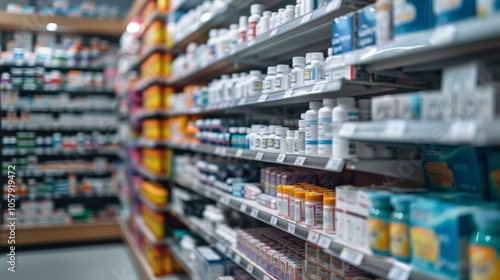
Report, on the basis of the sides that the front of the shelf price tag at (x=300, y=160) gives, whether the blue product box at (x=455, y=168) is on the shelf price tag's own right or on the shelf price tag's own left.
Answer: on the shelf price tag's own left

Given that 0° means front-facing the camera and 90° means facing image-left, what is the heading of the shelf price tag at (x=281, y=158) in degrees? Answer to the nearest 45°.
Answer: approximately 45°

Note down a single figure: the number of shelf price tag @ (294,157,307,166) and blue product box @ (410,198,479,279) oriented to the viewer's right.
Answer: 0

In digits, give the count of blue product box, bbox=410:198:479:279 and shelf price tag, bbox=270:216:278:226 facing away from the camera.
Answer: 0

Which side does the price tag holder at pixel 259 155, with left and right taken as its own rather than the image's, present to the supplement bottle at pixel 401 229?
left

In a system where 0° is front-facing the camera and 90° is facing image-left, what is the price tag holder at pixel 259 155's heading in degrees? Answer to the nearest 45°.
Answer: approximately 45°
